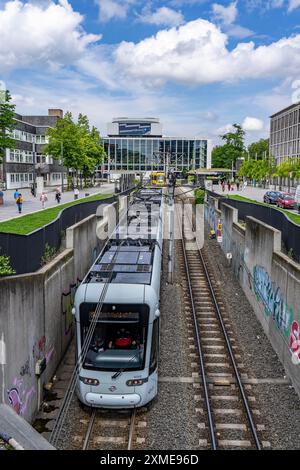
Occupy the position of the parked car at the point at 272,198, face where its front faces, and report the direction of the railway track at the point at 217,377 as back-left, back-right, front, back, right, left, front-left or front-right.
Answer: front-left

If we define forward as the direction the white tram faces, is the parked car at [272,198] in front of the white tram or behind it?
behind

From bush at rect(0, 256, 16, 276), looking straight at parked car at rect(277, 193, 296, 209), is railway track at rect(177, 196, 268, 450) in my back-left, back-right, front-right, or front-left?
front-right

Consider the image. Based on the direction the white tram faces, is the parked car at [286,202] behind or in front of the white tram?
behind

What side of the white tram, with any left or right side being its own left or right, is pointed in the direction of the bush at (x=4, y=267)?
right

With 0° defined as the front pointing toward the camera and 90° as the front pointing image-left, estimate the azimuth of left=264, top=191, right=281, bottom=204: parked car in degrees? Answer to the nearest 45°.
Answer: approximately 45°

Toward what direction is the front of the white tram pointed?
toward the camera

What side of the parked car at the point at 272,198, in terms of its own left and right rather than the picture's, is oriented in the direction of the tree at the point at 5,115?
front

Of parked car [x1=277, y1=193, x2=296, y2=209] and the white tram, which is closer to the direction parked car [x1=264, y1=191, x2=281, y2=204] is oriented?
the white tram

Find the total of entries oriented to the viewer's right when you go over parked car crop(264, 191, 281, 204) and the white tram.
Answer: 0

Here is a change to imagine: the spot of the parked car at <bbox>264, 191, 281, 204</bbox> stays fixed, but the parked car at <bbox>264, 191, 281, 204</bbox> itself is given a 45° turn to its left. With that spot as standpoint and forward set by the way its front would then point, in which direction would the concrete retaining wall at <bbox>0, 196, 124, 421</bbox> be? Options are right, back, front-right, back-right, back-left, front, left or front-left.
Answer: front
